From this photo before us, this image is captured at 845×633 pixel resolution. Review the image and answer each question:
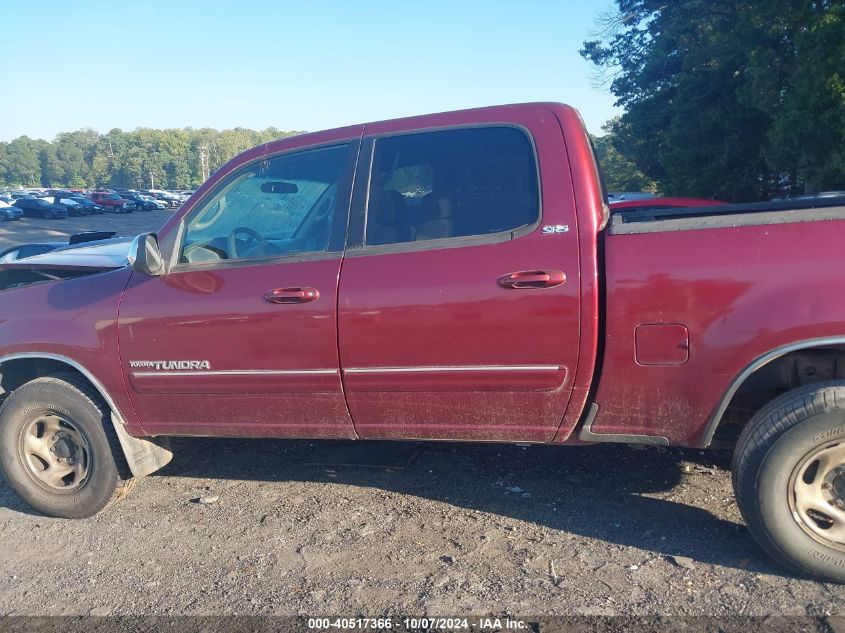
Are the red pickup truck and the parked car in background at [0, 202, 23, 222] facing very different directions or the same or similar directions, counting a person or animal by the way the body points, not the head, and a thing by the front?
very different directions

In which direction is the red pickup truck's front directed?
to the viewer's left

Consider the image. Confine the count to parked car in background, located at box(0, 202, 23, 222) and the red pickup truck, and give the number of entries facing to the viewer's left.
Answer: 1

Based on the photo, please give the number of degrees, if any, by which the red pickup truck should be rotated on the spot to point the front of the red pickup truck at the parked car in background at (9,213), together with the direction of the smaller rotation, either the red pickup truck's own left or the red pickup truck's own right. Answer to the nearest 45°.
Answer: approximately 45° to the red pickup truck's own right

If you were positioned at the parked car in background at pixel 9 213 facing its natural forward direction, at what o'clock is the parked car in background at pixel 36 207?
the parked car in background at pixel 36 207 is roughly at 10 o'clock from the parked car in background at pixel 9 213.

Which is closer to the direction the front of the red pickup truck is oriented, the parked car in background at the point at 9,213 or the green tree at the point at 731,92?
the parked car in background

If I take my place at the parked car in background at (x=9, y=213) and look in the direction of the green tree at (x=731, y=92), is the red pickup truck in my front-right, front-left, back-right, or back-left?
front-right

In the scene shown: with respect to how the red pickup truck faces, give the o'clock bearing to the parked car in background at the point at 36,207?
The parked car in background is roughly at 2 o'clock from the red pickup truck.

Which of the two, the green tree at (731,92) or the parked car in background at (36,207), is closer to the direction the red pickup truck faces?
the parked car in background
